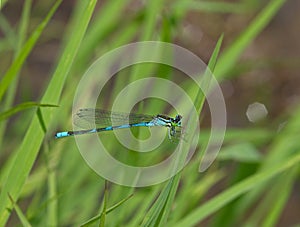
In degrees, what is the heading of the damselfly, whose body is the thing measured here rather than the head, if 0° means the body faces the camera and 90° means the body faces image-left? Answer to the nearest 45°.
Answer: approximately 270°
